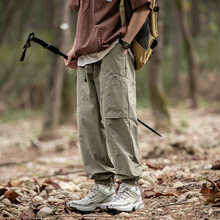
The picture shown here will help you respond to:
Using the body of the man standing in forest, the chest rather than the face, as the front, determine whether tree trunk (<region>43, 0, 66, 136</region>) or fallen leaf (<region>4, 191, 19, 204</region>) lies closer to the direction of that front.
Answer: the fallen leaf

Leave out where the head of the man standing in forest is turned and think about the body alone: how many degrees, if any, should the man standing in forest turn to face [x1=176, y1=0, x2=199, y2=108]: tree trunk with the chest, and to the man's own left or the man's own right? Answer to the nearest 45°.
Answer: approximately 135° to the man's own right

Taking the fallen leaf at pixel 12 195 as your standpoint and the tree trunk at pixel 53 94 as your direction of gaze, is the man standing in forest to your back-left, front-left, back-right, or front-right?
back-right

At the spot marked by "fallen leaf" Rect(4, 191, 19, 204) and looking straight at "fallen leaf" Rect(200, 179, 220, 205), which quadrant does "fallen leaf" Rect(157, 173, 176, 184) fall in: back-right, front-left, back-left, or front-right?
front-left

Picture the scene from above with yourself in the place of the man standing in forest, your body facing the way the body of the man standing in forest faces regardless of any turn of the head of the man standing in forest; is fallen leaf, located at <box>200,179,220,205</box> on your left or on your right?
on your left

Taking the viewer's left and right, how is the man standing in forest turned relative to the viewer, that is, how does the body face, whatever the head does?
facing the viewer and to the left of the viewer

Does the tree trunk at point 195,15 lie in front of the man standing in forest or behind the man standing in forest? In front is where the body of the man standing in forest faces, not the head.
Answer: behind

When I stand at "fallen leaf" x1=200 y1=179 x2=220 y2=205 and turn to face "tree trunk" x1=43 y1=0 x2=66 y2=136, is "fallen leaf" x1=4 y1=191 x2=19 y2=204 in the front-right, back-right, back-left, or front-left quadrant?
front-left

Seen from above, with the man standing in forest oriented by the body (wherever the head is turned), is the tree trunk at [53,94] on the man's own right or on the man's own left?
on the man's own right
